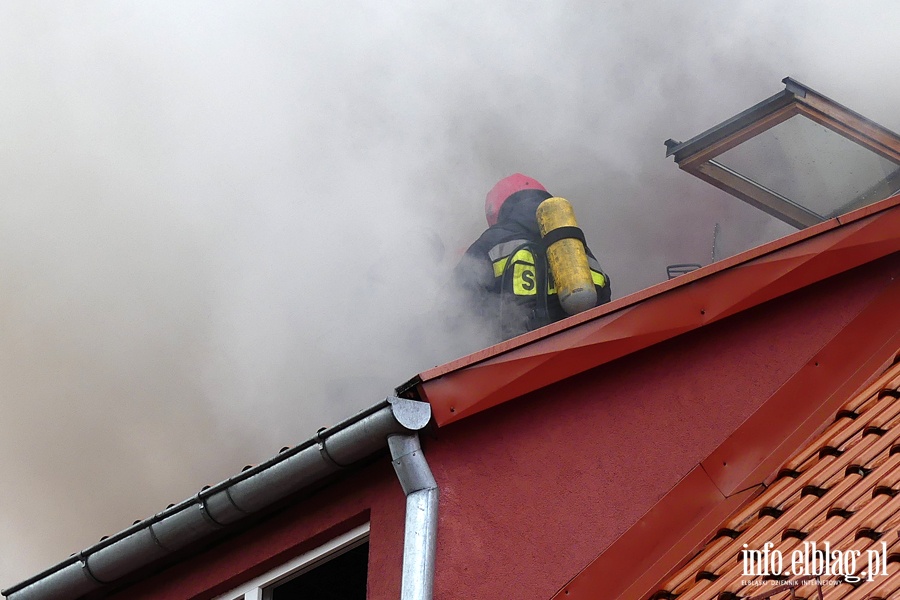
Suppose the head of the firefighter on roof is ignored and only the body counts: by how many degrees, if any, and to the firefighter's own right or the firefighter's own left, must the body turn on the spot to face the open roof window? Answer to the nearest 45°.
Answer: approximately 90° to the firefighter's own right

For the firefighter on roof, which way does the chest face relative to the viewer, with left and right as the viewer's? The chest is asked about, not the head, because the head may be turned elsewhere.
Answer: facing away from the viewer and to the left of the viewer

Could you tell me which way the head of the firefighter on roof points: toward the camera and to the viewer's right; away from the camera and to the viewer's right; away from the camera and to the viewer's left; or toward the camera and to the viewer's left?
away from the camera and to the viewer's left
